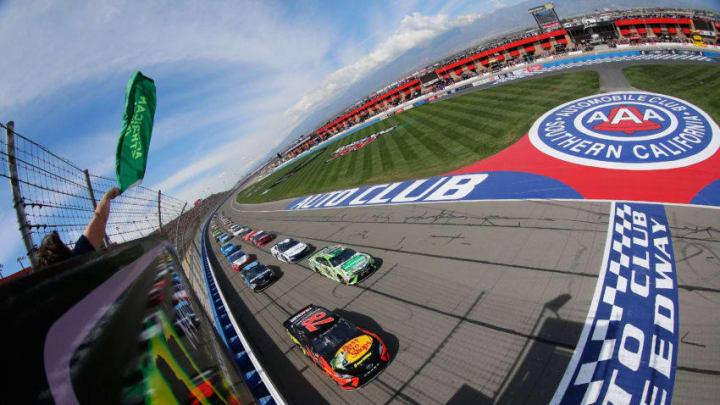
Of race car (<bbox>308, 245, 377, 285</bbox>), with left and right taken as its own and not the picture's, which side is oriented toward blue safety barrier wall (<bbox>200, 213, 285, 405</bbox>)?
right

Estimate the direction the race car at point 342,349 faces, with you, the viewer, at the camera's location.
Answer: facing the viewer and to the right of the viewer

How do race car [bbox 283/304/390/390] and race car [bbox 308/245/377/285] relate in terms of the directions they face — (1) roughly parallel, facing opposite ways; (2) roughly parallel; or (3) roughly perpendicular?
roughly parallel

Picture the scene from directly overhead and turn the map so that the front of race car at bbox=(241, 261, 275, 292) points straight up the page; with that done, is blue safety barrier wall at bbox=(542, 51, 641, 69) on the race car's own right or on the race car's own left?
on the race car's own left

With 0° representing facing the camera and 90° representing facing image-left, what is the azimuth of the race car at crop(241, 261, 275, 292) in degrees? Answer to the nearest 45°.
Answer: approximately 315°

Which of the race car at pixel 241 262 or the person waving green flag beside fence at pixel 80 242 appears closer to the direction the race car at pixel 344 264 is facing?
the person waving green flag beside fence

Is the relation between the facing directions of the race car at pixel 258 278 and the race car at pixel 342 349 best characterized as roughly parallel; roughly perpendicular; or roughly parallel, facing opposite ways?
roughly parallel

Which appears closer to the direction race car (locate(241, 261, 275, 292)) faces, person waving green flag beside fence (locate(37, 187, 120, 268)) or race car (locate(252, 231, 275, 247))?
the person waving green flag beside fence

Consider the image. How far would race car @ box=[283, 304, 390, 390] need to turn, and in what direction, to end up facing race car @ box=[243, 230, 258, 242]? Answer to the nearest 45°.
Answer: approximately 135° to its left

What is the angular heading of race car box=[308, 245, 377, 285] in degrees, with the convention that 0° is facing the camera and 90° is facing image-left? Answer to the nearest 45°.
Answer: approximately 315°

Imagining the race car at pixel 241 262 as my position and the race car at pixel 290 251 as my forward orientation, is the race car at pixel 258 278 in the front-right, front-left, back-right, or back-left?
front-right
